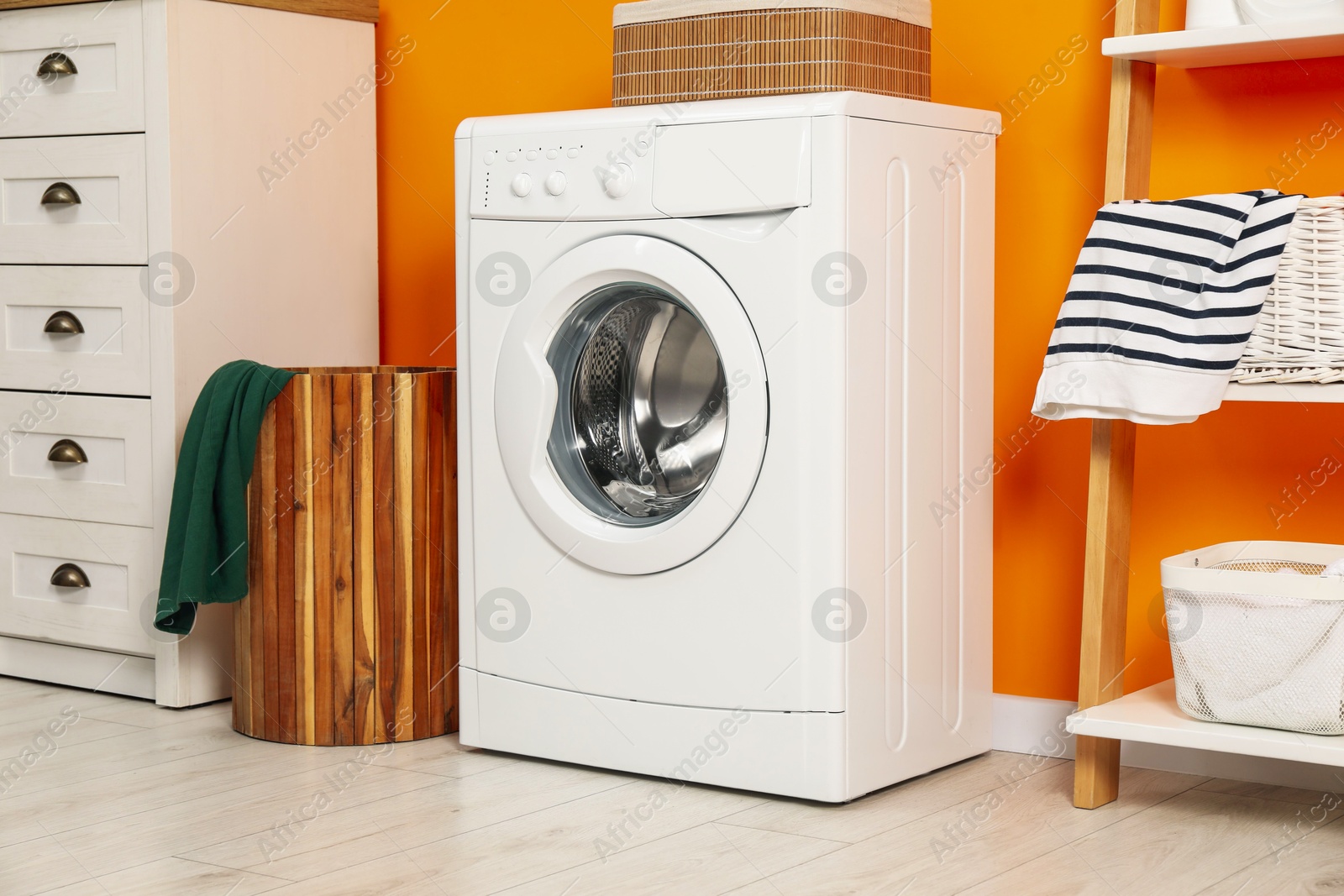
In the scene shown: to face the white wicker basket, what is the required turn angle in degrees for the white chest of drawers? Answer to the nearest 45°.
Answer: approximately 90° to its left

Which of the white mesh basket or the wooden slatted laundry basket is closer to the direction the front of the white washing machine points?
the wooden slatted laundry basket

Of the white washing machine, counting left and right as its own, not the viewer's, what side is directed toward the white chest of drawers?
right

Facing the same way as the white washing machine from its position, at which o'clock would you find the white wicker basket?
The white wicker basket is roughly at 8 o'clock from the white washing machine.

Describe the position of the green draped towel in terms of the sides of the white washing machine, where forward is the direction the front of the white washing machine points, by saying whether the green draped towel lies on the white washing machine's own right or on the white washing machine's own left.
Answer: on the white washing machine's own right

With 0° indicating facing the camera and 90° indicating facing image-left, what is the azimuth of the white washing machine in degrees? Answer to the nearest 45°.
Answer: approximately 45°

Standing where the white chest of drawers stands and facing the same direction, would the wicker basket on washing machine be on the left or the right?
on its left

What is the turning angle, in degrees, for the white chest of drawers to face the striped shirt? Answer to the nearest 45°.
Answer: approximately 90° to its left

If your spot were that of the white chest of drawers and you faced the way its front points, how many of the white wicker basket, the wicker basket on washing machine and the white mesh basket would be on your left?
3

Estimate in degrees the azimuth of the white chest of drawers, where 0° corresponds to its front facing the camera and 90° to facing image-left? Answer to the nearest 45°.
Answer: approximately 45°

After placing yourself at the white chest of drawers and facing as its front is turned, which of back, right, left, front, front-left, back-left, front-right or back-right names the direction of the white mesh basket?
left

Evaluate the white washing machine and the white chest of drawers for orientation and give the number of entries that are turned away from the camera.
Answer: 0

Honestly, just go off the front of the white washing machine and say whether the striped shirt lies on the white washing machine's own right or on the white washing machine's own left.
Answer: on the white washing machine's own left

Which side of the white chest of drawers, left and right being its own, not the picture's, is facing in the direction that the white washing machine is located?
left
